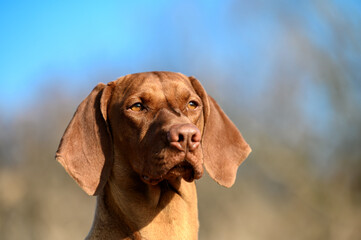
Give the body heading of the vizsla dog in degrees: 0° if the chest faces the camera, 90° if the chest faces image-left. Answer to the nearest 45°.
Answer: approximately 315°
